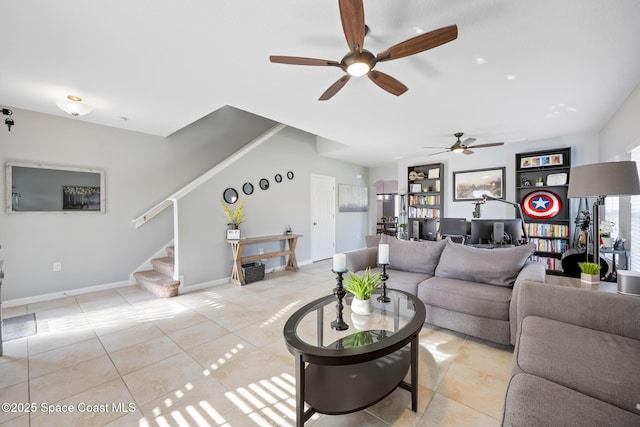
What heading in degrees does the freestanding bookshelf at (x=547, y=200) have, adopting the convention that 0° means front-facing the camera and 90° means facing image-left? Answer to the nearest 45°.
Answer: approximately 0°

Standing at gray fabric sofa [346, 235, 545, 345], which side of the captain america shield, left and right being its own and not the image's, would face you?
front

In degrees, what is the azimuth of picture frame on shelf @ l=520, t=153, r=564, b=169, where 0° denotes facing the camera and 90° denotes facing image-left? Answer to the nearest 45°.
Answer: approximately 0°

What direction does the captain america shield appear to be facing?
toward the camera

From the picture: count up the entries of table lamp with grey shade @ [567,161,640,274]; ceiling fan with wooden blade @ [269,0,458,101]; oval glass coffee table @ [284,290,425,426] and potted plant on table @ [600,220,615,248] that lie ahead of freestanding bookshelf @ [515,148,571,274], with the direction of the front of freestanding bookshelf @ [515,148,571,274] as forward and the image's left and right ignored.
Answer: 4

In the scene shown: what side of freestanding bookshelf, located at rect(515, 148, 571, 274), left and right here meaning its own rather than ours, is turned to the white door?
right

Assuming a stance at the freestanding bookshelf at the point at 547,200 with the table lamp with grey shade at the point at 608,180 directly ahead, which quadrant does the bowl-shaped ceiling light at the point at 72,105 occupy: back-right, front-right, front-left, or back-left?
front-right

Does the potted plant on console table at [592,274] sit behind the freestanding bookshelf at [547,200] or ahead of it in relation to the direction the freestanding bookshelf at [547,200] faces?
ahead

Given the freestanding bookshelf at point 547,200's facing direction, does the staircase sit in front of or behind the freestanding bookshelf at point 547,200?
in front

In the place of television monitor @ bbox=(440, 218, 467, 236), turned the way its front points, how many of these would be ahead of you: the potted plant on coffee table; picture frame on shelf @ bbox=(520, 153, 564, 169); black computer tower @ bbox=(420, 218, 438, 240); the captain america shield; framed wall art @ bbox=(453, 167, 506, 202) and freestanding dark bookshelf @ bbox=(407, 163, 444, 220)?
1

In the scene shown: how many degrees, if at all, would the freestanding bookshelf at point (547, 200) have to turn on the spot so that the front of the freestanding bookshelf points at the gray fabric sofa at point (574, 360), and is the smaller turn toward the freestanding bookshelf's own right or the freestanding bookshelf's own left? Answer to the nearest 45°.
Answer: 0° — it already faces it

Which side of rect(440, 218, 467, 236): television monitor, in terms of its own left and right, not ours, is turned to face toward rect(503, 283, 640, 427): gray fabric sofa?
front

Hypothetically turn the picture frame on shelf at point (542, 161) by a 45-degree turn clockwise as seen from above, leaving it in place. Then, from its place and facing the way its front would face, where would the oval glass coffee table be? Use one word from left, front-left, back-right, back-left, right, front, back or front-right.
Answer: front-left
